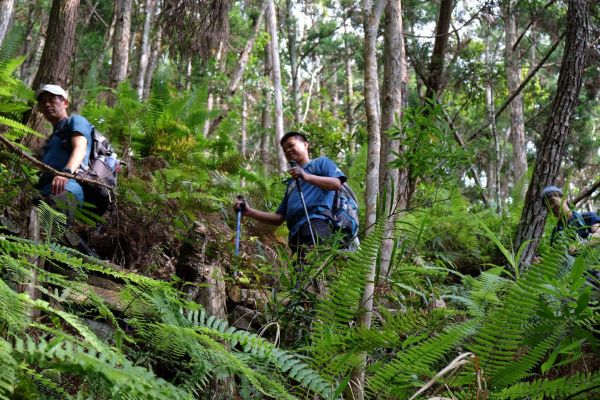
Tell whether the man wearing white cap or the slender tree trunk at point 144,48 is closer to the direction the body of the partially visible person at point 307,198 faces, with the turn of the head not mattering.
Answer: the man wearing white cap

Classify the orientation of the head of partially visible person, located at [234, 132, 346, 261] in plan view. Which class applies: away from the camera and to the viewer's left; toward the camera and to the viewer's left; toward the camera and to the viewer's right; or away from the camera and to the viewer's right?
toward the camera and to the viewer's left

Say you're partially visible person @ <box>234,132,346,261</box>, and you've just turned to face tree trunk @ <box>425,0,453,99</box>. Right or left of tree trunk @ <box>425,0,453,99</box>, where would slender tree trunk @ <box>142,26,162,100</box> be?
left

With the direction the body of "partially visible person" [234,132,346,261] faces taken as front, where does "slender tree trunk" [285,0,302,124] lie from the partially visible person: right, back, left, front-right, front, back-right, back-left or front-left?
back-right

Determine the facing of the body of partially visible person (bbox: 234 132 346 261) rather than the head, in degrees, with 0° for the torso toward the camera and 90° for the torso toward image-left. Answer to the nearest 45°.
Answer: approximately 45°

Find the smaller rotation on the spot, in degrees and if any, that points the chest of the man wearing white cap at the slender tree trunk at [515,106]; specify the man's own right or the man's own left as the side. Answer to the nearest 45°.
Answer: approximately 180°

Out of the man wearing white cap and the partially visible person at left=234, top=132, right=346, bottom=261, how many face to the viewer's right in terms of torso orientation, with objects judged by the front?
0
